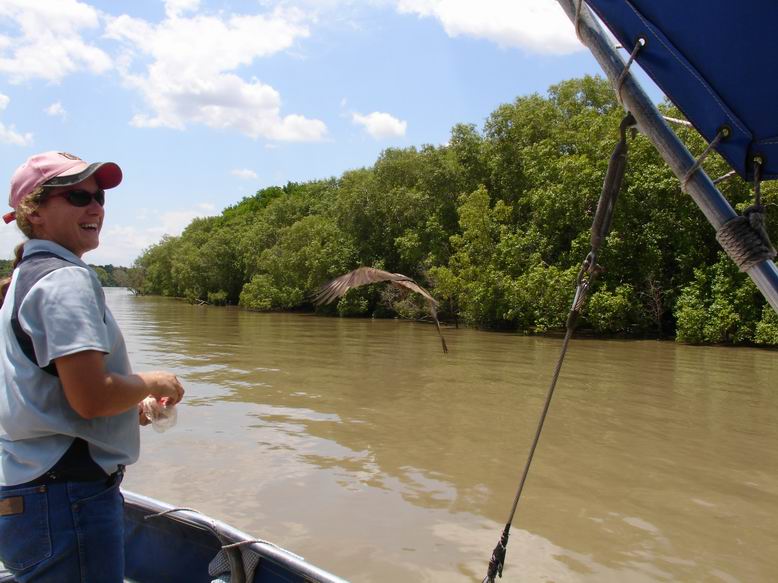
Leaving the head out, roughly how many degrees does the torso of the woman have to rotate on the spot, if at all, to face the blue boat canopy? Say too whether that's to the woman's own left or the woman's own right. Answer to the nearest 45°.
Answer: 0° — they already face it

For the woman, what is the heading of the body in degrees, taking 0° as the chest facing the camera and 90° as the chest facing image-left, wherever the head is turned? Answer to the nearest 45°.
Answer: approximately 270°

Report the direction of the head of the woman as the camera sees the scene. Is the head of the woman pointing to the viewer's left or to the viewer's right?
to the viewer's right
